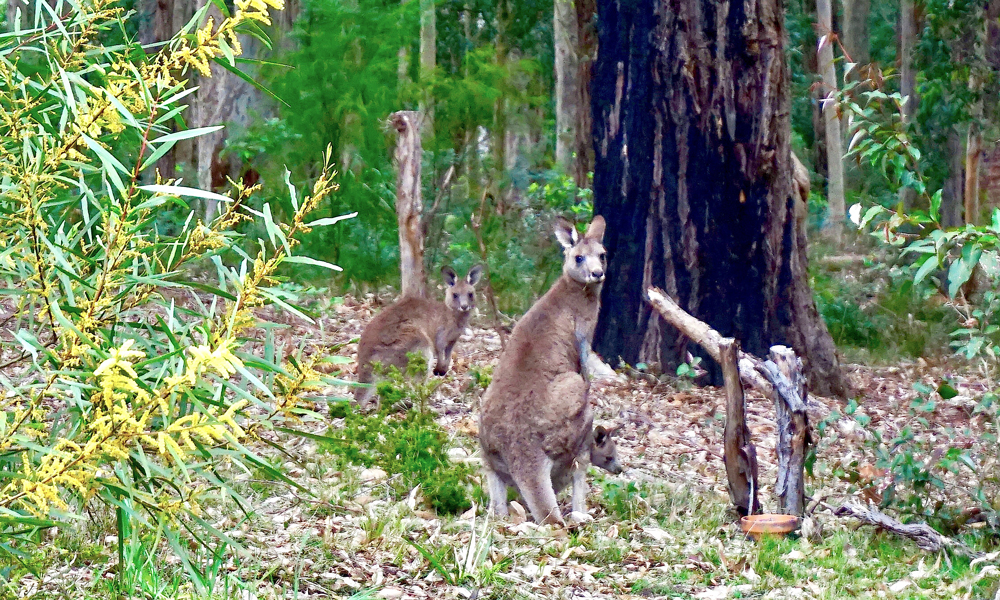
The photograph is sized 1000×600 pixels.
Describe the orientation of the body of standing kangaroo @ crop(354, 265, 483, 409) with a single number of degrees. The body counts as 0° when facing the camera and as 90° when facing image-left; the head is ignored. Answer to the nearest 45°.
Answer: approximately 270°

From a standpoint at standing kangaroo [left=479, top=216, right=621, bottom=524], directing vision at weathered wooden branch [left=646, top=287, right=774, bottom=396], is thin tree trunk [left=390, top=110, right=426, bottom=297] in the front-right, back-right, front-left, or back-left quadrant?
front-left

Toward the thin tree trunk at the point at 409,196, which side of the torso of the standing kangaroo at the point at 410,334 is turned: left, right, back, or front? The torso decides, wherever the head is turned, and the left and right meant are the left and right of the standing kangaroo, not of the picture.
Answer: left

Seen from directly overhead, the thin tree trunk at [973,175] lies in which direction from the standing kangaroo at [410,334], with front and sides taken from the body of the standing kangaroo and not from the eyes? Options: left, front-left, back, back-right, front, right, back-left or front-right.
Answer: front-left

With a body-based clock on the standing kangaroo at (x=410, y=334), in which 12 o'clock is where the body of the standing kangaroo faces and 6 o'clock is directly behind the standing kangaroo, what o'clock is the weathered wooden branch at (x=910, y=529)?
The weathered wooden branch is roughly at 2 o'clock from the standing kangaroo.

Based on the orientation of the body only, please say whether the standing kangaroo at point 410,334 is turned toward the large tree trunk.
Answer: yes

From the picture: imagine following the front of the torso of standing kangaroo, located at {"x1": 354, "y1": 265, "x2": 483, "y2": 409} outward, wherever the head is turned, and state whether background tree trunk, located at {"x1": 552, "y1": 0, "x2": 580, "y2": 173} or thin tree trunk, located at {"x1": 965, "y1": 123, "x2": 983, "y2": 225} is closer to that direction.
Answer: the thin tree trunk

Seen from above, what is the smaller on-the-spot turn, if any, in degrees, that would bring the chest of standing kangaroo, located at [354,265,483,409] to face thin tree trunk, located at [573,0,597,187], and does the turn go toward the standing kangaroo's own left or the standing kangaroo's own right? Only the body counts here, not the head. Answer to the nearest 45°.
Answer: approximately 90° to the standing kangaroo's own left

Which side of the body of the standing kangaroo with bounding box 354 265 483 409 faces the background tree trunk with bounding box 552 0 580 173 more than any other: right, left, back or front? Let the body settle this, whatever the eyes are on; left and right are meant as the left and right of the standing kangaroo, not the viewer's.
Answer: left

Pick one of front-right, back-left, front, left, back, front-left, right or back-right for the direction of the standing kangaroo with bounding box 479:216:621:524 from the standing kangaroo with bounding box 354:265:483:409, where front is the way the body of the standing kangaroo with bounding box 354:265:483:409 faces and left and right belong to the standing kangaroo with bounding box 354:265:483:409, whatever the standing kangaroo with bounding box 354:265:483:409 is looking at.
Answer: right

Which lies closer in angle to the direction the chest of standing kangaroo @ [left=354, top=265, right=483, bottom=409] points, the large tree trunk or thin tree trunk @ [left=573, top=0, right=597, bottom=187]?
the large tree trunk
